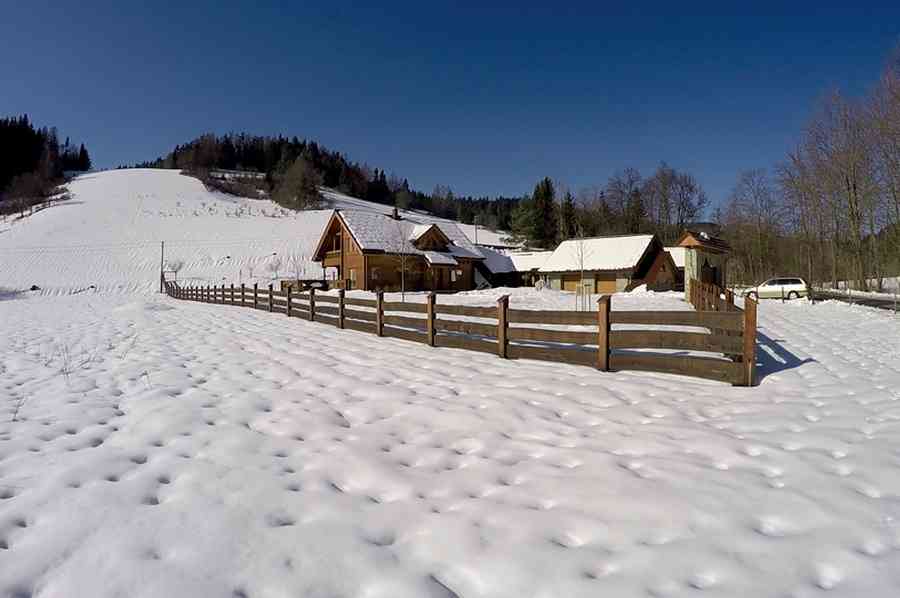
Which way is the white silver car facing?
to the viewer's left

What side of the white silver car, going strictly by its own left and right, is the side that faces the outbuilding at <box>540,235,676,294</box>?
front

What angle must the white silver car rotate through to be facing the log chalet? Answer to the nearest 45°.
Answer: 0° — it already faces it

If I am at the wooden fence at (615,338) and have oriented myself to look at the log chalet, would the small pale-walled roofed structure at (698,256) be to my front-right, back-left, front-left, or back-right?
front-right

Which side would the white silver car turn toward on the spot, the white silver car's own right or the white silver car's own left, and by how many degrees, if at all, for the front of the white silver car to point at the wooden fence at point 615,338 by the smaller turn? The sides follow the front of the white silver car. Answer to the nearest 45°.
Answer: approximately 90° to the white silver car's own left

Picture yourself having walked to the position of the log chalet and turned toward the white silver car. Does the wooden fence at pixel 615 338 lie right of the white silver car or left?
right
